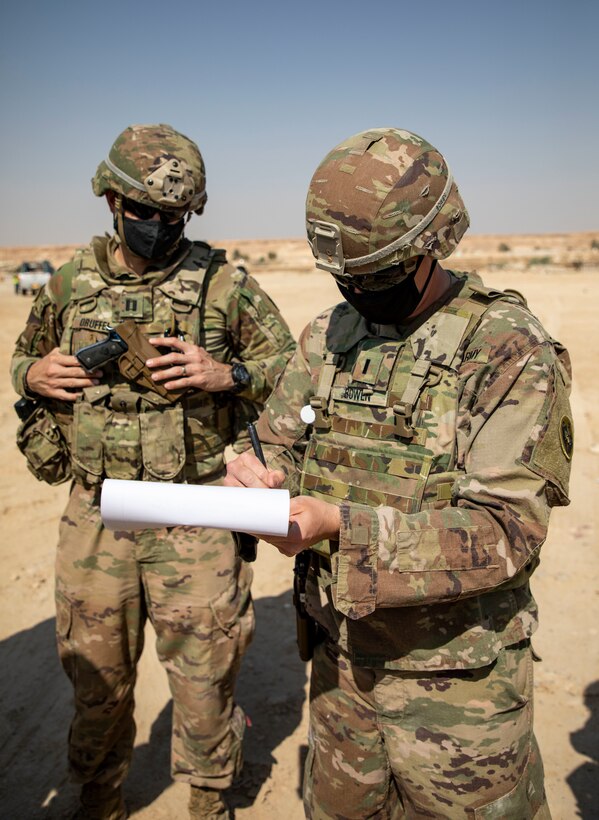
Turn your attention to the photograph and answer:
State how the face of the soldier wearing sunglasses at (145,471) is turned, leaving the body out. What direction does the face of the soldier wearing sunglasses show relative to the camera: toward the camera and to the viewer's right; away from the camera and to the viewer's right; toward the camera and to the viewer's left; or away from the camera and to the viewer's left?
toward the camera and to the viewer's right

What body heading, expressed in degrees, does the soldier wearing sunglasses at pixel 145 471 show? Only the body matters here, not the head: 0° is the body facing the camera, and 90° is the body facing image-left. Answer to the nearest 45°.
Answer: approximately 0°

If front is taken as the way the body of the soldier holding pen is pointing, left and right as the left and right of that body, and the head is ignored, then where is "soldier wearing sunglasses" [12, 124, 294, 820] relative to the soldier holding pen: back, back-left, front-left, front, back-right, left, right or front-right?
right

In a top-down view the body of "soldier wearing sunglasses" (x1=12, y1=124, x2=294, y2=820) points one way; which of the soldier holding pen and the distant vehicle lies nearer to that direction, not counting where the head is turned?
the soldier holding pen

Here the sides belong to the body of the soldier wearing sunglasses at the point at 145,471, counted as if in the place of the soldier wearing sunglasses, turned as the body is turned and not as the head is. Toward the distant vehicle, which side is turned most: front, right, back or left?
back
